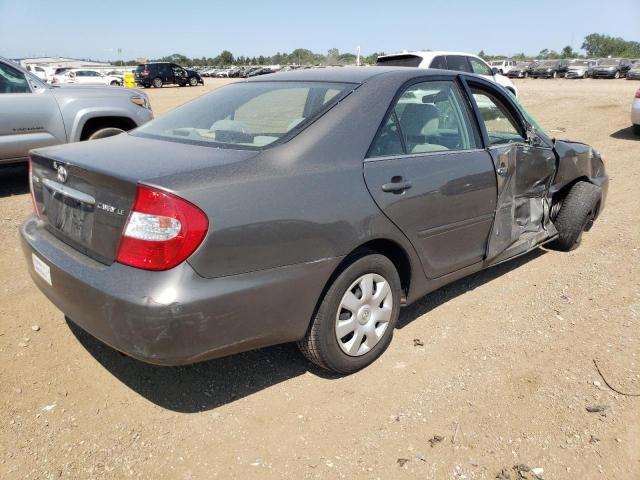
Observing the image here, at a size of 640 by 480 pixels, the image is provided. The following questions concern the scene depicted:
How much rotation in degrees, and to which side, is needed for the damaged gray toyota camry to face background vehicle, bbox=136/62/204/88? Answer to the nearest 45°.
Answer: approximately 45° to its left

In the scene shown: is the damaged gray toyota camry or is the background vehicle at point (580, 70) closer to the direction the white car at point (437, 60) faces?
the background vehicle

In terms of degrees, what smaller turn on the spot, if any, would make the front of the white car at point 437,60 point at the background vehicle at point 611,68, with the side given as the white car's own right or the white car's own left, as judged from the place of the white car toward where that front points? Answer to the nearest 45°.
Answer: approximately 45° to the white car's own left

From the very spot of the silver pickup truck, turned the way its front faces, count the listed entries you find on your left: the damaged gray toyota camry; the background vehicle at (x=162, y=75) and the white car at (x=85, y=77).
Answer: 2

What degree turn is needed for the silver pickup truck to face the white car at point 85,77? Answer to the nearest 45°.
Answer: approximately 90° to its left

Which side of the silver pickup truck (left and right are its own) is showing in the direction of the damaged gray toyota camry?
right

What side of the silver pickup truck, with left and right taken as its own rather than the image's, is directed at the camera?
right
